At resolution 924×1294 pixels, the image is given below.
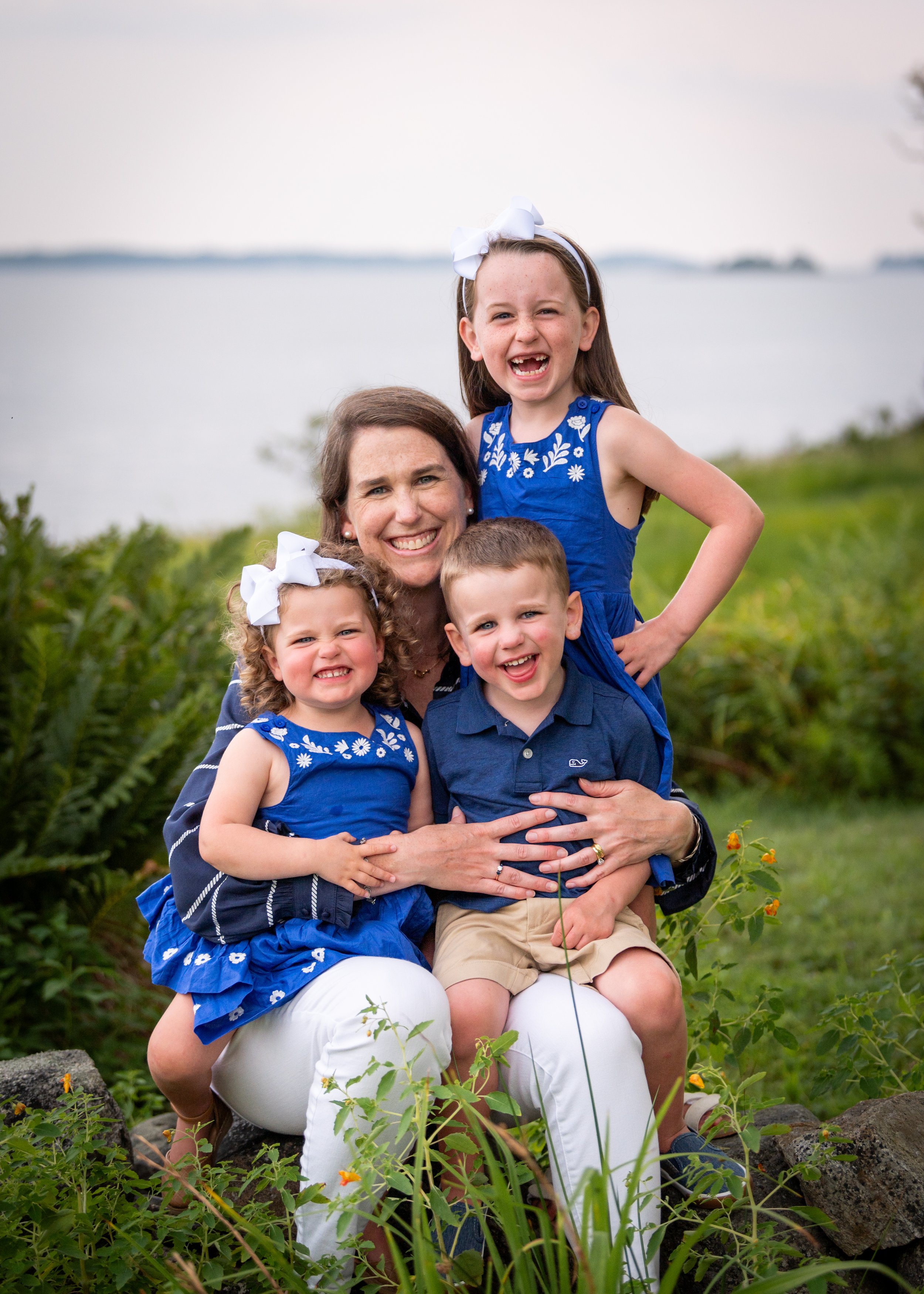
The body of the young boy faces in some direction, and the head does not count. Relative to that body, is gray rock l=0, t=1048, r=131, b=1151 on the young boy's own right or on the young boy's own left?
on the young boy's own right

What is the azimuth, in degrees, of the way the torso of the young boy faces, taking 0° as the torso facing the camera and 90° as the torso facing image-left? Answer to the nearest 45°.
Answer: approximately 0°

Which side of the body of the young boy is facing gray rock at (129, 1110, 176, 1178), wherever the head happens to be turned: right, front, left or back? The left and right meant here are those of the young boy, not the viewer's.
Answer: right
